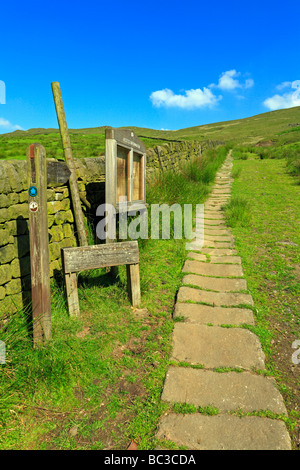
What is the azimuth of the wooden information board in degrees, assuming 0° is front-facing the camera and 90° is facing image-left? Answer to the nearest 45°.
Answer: approximately 315°

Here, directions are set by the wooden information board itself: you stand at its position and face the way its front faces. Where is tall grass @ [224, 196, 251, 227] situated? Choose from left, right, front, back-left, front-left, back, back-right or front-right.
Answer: left

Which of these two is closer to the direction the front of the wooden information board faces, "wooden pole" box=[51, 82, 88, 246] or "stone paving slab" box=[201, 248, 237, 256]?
the stone paving slab

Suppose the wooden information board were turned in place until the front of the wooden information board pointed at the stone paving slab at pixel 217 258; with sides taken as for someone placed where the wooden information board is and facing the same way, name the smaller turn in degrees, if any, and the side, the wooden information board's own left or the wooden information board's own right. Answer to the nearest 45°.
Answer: approximately 90° to the wooden information board's own left

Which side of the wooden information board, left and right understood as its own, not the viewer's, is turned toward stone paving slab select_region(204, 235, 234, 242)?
left
